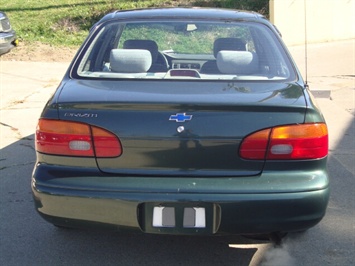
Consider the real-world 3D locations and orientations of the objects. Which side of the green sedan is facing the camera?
back
